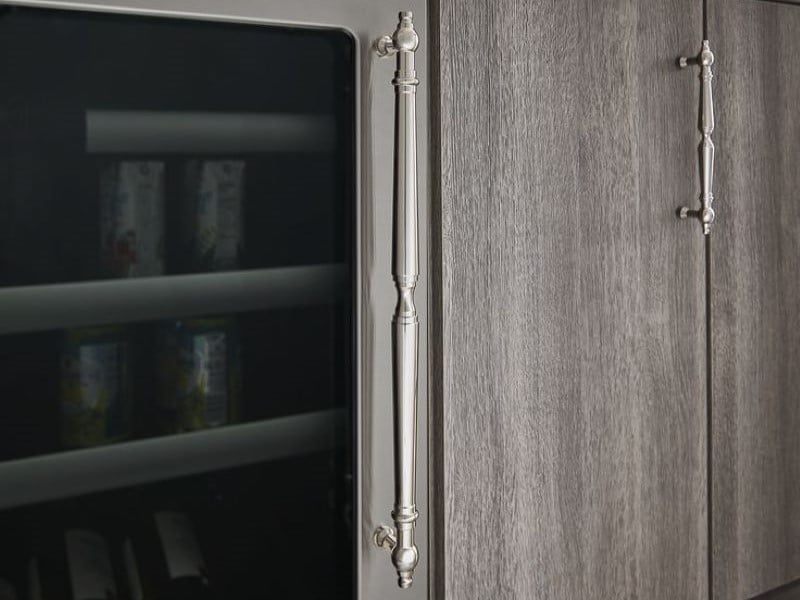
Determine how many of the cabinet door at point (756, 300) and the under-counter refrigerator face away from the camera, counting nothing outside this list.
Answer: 0

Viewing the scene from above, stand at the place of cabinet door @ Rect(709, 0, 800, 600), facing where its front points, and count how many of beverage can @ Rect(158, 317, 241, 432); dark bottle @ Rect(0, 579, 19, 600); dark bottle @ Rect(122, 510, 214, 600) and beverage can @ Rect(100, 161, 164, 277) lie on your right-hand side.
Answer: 4

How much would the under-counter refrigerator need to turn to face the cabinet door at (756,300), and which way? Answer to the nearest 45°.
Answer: approximately 45° to its left

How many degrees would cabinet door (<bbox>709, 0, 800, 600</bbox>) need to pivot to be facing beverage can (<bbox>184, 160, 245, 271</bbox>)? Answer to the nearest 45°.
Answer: approximately 90° to its right

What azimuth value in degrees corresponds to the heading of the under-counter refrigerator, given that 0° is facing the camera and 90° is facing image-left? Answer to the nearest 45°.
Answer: approximately 315°

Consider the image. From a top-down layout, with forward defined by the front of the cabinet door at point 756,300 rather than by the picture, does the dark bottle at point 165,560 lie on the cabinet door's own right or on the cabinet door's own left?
on the cabinet door's own right

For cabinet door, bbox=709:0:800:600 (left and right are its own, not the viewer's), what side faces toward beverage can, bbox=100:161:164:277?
right

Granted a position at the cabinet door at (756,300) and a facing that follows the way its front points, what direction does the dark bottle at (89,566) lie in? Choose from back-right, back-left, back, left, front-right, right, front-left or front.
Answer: right

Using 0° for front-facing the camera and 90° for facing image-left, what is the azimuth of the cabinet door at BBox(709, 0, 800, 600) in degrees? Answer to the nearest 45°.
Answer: approximately 315°

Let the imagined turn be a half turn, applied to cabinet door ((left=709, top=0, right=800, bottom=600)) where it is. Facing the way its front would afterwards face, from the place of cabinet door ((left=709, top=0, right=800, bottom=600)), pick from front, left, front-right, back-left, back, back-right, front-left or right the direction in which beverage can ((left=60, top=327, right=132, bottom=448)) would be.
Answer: left
